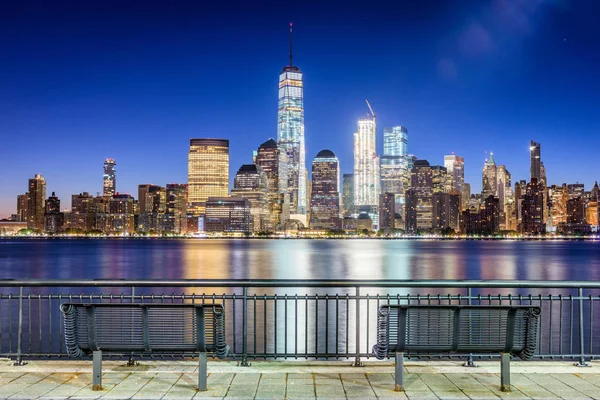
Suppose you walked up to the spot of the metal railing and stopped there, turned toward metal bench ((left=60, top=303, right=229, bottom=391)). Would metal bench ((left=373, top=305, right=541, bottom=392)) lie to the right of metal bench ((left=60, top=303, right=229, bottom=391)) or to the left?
left

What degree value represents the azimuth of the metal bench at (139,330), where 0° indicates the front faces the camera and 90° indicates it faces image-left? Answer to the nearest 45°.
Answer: approximately 180°

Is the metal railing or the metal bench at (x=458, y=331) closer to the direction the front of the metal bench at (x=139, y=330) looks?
the metal railing

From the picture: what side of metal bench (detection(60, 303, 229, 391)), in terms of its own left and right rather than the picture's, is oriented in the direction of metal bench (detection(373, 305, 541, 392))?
right
